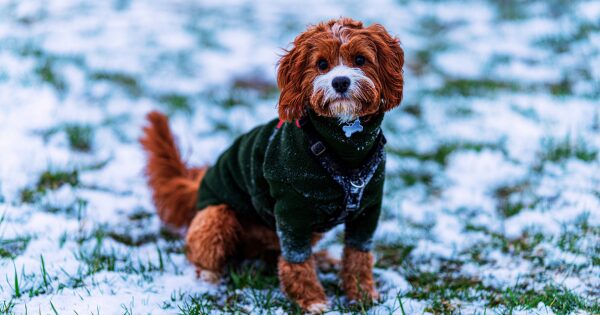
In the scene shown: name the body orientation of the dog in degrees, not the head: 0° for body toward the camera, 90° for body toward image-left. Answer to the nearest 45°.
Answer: approximately 315°
